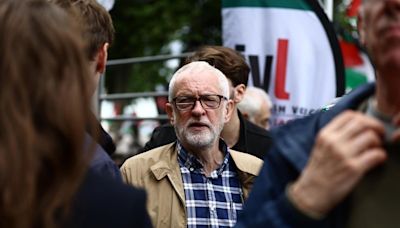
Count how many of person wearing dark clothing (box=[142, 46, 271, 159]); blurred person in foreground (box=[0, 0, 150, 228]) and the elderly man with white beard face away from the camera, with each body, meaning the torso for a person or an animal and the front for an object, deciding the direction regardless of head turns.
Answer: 1

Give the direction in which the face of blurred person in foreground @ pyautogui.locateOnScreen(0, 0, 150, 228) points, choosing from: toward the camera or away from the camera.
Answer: away from the camera

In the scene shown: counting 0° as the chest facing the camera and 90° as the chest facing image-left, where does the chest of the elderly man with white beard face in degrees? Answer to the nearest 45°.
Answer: approximately 0°

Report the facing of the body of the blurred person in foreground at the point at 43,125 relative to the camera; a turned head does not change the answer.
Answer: away from the camera

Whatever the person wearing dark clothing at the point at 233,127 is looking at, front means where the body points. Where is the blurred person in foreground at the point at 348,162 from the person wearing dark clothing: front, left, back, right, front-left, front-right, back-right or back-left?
front-left

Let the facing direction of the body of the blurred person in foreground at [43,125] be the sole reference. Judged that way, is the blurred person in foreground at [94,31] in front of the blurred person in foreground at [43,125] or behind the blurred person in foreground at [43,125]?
in front

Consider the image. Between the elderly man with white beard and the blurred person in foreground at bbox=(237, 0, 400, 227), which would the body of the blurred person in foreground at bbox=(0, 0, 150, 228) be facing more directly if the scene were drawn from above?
the elderly man with white beard

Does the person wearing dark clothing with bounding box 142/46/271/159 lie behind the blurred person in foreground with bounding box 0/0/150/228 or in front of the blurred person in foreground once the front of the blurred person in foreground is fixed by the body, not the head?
in front

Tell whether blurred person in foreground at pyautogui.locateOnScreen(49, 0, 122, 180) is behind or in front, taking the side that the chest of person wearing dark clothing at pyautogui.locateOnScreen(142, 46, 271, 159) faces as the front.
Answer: in front

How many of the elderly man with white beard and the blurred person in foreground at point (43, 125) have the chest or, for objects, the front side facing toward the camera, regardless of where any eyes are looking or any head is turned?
1

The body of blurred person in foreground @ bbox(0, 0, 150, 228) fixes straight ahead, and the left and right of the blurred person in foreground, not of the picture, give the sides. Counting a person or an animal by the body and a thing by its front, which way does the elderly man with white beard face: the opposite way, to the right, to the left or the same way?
the opposite way

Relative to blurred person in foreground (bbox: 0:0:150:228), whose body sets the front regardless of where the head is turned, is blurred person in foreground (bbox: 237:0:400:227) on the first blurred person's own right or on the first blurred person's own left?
on the first blurred person's own right

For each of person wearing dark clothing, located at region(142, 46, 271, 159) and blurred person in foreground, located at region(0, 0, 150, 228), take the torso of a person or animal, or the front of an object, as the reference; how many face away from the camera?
1
